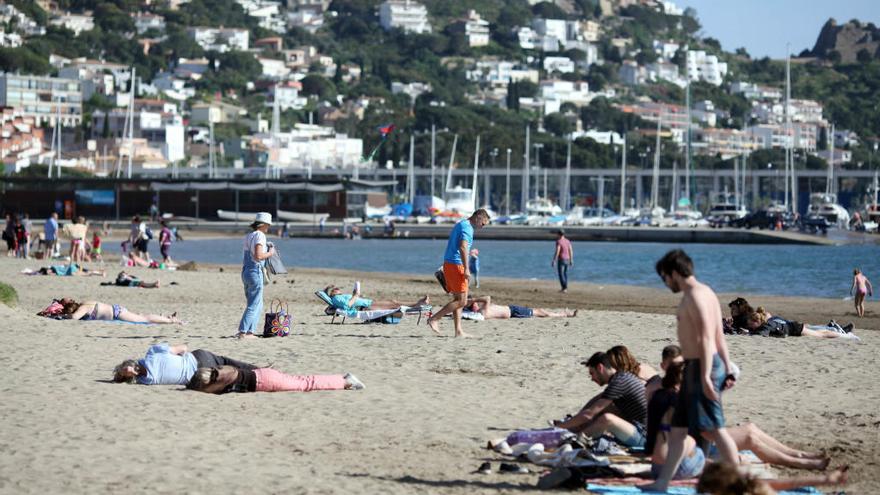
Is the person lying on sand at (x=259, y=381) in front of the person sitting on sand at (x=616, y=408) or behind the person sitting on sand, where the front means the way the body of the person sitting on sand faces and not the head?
in front

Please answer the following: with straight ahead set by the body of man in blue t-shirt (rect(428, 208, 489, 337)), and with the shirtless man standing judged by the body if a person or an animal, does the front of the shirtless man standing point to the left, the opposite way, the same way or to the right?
the opposite way

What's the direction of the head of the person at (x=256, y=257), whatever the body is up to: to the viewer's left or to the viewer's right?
to the viewer's right

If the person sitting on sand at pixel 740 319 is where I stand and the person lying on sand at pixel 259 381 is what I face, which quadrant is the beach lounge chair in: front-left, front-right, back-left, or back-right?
front-right

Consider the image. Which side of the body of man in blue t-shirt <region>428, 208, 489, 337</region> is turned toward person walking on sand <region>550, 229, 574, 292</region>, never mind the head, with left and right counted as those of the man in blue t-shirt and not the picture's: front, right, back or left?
left

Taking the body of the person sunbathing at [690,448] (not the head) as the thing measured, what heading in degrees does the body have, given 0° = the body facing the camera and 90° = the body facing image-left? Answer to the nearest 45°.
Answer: approximately 270°

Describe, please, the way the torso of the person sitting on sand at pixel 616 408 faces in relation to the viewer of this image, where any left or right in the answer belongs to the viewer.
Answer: facing to the left of the viewer

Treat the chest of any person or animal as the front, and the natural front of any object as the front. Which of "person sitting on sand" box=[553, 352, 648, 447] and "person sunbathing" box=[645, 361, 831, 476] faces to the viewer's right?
the person sunbathing

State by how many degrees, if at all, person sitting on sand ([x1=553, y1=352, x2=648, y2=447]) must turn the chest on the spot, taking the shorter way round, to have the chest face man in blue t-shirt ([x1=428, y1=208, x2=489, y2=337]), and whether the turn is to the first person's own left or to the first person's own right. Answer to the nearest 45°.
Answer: approximately 90° to the first person's own right

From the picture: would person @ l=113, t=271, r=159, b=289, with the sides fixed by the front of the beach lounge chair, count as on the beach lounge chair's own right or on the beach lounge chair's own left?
on the beach lounge chair's own left
